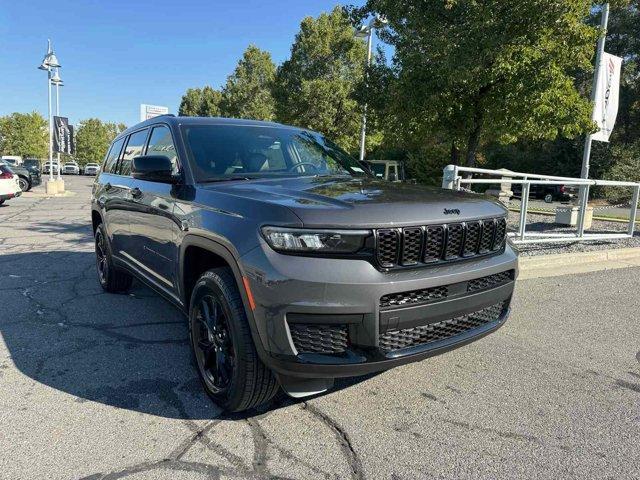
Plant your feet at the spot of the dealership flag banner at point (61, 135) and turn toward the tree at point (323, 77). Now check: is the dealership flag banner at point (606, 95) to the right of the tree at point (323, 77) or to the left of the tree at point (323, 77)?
right

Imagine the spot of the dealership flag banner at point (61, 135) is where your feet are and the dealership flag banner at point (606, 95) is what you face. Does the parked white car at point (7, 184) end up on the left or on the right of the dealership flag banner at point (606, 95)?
right

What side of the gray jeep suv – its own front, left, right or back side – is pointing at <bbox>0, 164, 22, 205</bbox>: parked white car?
back

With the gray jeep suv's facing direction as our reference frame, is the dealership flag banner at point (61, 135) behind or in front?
behind

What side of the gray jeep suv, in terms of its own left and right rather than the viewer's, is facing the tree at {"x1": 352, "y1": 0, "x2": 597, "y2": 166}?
left

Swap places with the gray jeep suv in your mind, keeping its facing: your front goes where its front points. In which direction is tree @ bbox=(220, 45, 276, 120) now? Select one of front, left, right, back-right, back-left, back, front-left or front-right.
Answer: back-left

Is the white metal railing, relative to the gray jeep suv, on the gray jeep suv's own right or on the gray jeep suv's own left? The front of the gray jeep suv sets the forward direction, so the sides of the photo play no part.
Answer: on the gray jeep suv's own left

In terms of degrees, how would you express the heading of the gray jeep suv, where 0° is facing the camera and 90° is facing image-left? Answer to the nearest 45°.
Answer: approximately 315°

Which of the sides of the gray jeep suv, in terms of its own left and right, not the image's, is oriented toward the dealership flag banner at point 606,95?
left
